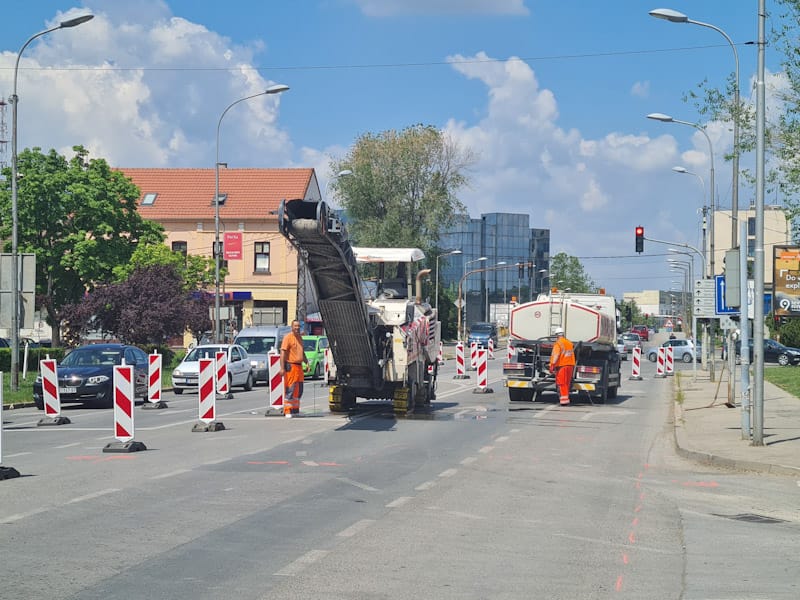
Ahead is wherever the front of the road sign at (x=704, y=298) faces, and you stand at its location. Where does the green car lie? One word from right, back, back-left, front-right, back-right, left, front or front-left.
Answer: back-right

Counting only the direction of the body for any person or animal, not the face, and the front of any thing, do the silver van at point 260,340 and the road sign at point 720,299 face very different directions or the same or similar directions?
same or similar directions

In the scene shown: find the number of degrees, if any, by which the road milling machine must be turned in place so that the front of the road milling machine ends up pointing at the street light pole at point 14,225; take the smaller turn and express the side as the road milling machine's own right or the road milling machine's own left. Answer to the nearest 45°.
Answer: approximately 135° to the road milling machine's own right

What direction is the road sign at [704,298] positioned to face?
toward the camera

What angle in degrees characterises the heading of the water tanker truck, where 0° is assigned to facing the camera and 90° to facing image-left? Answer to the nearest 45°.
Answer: approximately 180°

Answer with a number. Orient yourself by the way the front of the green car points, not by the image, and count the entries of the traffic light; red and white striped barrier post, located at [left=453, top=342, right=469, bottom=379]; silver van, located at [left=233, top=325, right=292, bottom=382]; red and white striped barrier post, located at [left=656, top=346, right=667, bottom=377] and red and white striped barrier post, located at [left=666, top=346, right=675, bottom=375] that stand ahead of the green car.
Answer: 1

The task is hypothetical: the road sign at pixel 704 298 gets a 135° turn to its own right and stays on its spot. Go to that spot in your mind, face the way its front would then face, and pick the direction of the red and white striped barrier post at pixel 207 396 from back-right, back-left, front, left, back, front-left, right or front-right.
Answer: left

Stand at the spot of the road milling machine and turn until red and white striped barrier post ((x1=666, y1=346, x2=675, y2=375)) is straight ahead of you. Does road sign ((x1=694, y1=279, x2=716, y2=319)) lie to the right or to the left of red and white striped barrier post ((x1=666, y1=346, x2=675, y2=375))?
right

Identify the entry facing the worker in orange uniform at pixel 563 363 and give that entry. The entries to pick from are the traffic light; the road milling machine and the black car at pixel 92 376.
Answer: the traffic light

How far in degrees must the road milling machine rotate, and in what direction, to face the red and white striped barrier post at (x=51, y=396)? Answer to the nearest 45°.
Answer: approximately 90° to its right

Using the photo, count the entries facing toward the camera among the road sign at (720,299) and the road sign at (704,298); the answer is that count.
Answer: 2

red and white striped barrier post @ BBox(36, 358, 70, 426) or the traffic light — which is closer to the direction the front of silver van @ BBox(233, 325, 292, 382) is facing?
the red and white striped barrier post

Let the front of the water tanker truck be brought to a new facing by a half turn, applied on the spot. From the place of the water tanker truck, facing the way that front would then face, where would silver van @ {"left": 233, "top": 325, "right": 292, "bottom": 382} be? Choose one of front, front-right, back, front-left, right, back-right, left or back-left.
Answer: back-right

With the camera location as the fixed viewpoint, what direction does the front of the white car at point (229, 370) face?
facing the viewer and to the left of the viewer

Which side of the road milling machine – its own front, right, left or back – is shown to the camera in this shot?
front

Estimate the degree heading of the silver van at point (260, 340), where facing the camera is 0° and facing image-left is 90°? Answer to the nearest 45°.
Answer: approximately 45°

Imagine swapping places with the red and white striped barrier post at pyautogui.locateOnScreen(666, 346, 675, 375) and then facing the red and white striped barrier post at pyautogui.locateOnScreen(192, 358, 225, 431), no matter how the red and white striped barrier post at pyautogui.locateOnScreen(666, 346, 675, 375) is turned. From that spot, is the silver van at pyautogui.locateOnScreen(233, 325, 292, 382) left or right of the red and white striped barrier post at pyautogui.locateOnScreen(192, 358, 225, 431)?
right

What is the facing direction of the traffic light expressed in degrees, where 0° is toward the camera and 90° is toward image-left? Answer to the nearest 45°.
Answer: approximately 0°

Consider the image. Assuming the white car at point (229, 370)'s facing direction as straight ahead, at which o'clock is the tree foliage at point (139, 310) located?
The tree foliage is roughly at 4 o'clock from the white car.

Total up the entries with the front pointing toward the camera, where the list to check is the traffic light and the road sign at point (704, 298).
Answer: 2
